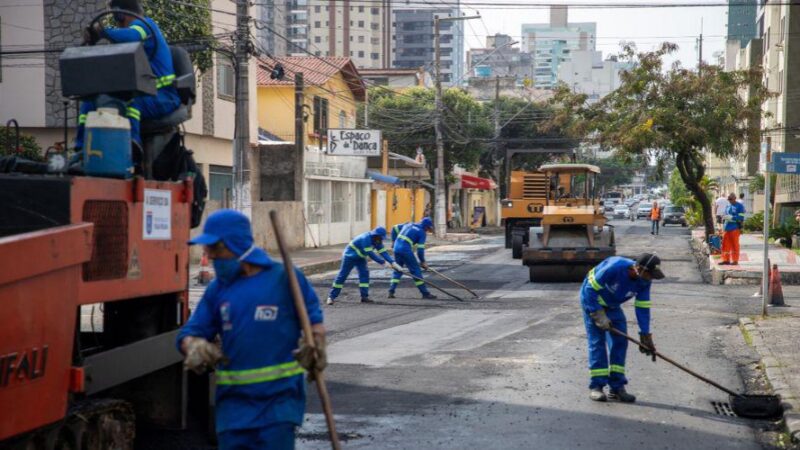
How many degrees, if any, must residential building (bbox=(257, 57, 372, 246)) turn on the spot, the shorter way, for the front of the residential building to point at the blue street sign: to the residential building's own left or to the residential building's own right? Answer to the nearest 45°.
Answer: approximately 45° to the residential building's own right

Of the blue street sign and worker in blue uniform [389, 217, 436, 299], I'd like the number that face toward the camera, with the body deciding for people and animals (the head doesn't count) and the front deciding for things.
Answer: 1

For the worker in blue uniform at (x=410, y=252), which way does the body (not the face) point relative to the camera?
to the viewer's right

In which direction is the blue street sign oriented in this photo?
toward the camera

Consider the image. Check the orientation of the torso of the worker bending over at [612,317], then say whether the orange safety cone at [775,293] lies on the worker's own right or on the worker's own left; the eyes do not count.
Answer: on the worker's own left

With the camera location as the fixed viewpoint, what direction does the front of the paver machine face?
facing the viewer and to the left of the viewer

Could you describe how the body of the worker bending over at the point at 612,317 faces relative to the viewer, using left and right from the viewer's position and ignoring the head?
facing the viewer and to the right of the viewer

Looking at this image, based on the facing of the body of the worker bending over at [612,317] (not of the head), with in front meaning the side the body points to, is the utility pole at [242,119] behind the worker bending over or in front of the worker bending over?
behind

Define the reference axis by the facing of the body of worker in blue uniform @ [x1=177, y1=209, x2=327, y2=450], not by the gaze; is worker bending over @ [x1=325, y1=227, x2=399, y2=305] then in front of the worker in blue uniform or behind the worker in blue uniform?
behind

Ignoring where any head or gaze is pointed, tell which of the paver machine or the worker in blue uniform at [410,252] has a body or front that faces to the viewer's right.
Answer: the worker in blue uniform

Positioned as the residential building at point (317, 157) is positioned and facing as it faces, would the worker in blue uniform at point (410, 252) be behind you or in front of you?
in front

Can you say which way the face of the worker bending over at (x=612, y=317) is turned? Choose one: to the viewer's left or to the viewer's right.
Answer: to the viewer's right

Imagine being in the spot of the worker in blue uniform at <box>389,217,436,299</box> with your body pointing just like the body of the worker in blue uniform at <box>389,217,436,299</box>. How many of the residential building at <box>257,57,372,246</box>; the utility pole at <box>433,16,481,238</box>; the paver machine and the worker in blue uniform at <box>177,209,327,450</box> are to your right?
2
